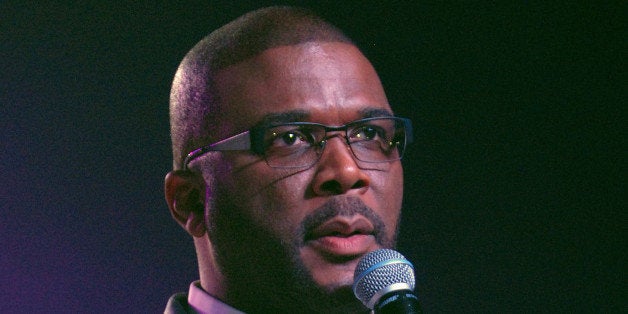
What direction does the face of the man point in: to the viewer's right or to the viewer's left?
to the viewer's right
